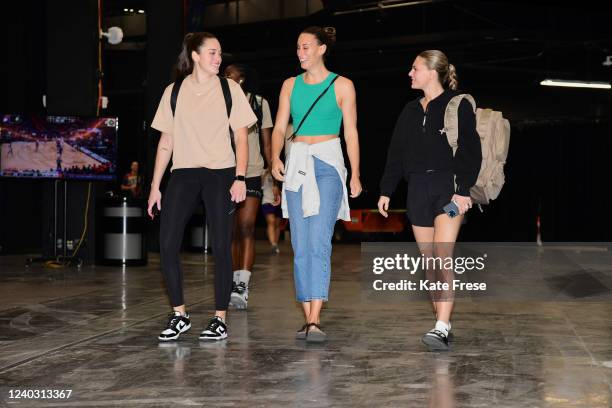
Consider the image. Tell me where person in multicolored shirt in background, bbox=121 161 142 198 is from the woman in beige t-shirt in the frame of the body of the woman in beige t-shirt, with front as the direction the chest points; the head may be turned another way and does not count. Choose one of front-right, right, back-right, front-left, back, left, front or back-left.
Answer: back

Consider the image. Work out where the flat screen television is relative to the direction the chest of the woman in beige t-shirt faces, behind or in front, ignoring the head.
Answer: behind

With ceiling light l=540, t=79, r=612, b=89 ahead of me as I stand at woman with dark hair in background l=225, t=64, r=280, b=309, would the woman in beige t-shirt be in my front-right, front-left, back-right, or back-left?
back-right

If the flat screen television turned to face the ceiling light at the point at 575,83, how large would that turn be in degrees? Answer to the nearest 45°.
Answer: approximately 135° to its left

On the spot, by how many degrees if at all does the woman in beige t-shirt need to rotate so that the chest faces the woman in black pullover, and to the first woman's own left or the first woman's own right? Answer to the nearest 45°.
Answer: approximately 90° to the first woman's own left

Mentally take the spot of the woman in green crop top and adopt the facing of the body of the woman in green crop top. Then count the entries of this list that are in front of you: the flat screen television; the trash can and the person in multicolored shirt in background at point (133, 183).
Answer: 0

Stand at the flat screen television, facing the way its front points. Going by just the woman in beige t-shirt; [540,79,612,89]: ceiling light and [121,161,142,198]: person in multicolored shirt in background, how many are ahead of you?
1

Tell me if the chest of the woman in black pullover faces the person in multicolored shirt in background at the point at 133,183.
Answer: no

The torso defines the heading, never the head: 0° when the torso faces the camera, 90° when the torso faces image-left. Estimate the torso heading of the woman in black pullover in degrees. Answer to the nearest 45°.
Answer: approximately 45°

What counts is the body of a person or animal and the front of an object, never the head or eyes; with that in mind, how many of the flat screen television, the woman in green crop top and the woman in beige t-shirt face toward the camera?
3

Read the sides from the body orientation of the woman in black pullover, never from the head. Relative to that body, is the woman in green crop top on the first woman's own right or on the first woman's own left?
on the first woman's own right

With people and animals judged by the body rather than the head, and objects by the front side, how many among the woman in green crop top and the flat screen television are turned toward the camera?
2

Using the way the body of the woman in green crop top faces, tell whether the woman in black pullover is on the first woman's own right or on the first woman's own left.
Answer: on the first woman's own left

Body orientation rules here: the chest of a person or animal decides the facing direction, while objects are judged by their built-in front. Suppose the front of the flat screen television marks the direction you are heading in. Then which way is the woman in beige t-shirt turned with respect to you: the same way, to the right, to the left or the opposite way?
the same way

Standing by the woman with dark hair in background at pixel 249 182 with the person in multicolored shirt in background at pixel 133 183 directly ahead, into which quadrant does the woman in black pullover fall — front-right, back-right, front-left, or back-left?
back-right

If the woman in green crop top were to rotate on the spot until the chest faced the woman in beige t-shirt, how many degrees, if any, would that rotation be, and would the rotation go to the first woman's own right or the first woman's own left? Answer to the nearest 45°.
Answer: approximately 90° to the first woman's own right

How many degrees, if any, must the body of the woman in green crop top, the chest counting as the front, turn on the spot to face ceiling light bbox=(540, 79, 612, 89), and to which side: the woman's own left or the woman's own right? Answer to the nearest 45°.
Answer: approximately 180°

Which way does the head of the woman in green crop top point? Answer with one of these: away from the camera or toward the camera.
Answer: toward the camera

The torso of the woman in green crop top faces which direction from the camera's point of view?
toward the camera

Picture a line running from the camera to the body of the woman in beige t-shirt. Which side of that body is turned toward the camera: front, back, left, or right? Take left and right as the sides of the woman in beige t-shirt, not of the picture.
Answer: front

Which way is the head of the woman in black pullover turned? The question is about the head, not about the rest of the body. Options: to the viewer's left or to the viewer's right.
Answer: to the viewer's left

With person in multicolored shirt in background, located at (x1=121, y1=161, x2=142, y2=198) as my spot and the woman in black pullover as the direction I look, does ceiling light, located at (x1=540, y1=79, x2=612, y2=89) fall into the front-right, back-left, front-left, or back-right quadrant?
front-left

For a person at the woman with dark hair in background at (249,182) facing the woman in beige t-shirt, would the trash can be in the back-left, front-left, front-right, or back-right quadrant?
back-right
